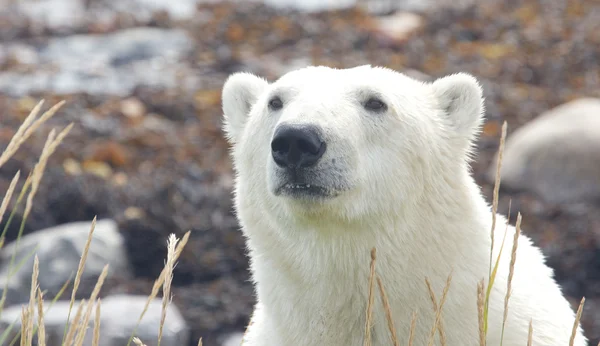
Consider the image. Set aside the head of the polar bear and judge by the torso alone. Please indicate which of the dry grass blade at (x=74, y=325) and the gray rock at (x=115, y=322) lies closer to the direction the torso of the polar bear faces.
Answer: the dry grass blade

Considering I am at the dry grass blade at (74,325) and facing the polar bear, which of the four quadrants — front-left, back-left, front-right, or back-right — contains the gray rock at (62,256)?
front-left

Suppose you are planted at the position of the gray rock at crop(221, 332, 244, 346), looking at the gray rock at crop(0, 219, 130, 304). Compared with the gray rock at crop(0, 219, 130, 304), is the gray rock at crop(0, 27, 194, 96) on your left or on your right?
right

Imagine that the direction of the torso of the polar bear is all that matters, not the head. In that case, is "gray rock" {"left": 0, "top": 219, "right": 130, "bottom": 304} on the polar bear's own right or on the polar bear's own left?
on the polar bear's own right

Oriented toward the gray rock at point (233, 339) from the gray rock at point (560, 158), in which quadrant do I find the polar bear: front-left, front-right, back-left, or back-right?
front-left

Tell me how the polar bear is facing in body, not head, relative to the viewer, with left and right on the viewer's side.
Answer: facing the viewer and to the left of the viewer

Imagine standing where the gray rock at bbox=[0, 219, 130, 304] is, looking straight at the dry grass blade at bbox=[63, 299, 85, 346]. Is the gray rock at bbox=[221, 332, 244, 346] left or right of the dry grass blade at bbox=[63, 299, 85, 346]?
left

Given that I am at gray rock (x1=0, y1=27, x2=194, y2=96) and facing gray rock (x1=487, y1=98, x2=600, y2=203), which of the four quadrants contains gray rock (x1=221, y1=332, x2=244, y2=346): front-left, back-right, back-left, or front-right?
front-right

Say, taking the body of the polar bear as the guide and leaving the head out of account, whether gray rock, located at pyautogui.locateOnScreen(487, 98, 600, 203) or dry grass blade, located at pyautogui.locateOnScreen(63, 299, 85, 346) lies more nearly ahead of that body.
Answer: the dry grass blade

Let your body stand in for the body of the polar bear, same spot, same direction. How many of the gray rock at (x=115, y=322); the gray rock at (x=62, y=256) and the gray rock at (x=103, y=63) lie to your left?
0

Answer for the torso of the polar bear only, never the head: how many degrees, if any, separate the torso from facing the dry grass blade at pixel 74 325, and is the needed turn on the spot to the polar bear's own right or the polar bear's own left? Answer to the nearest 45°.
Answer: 0° — it already faces it
